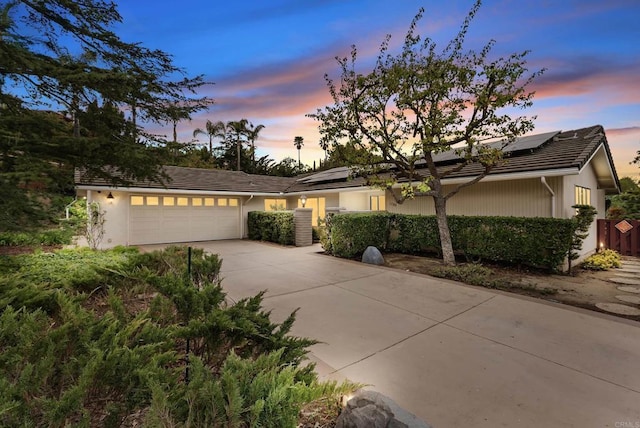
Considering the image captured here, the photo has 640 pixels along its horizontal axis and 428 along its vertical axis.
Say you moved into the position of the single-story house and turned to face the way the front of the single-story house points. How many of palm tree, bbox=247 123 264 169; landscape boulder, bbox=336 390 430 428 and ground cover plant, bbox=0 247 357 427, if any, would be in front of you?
2

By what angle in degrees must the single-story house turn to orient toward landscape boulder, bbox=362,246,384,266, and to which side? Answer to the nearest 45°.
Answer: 0° — it already faces it

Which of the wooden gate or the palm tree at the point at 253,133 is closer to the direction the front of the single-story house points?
the wooden gate

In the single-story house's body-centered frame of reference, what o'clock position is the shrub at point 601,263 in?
The shrub is roughly at 10 o'clock from the single-story house.

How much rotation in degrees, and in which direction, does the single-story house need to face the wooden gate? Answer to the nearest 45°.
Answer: approximately 90° to its left

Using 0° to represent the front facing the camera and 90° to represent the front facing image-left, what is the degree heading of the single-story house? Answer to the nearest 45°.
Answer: approximately 0°

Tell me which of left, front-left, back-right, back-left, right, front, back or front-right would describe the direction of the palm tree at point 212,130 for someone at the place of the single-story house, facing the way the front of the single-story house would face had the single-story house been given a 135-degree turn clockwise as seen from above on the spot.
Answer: front

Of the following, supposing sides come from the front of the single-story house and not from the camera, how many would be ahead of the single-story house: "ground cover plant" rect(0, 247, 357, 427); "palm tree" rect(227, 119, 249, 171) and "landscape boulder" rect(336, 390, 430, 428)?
2

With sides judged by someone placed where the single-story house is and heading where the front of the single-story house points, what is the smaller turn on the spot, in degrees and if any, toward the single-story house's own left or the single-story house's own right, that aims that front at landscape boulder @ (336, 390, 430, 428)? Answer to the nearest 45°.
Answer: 0° — it already faces it

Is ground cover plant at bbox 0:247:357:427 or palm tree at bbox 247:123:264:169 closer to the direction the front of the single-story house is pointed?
the ground cover plant

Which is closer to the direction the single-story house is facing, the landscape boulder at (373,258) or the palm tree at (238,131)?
the landscape boulder

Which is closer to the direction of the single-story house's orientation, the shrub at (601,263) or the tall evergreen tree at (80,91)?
the tall evergreen tree
